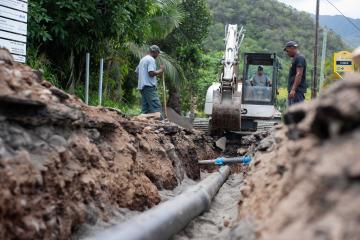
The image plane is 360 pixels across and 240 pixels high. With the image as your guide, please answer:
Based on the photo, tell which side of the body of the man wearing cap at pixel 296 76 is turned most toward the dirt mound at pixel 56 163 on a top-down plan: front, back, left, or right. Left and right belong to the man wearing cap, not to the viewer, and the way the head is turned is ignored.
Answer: left

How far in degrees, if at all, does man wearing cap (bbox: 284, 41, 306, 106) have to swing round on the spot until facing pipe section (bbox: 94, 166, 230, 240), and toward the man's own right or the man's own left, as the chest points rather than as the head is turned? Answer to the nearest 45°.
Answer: approximately 90° to the man's own left

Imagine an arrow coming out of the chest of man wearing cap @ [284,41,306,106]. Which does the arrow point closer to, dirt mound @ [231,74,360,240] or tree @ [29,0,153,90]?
the tree

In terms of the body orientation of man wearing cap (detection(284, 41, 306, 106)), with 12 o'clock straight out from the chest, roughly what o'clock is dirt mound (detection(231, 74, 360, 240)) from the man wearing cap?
The dirt mound is roughly at 9 o'clock from the man wearing cap.

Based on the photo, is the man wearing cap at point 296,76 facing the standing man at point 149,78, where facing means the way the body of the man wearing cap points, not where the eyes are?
yes

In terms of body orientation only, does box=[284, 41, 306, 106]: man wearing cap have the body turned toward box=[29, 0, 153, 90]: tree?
yes

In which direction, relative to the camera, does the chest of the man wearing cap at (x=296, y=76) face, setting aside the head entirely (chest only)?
to the viewer's left
